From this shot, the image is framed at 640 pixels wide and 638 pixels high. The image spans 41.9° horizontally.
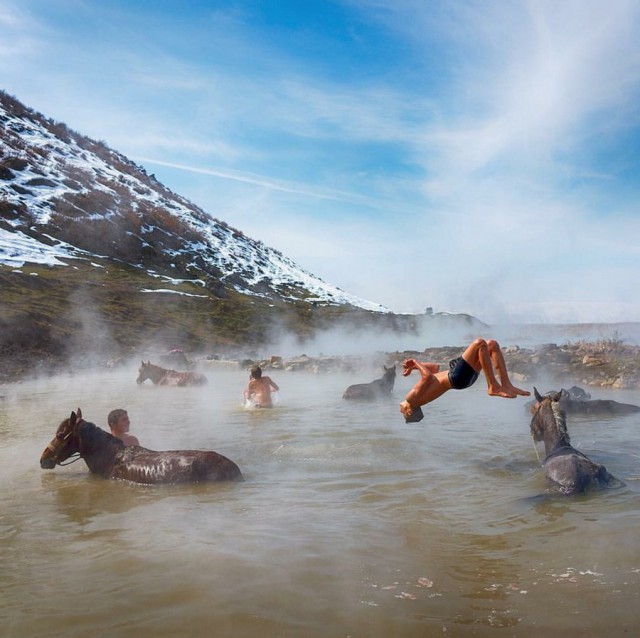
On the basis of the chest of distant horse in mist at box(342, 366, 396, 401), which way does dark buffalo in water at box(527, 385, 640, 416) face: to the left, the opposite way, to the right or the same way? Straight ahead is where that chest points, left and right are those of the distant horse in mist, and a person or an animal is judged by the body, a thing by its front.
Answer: the opposite way

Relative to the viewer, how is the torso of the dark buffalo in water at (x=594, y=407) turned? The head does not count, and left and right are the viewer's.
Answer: facing to the left of the viewer

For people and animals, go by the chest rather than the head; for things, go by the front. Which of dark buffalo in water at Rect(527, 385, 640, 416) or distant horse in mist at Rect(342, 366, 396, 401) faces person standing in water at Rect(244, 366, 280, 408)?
the dark buffalo in water

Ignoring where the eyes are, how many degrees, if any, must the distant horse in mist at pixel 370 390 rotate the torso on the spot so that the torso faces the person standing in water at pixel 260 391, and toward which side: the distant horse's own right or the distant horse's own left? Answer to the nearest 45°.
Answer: approximately 135° to the distant horse's own right

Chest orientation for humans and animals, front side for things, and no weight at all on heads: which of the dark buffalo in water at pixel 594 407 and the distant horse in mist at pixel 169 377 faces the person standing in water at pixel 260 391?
the dark buffalo in water

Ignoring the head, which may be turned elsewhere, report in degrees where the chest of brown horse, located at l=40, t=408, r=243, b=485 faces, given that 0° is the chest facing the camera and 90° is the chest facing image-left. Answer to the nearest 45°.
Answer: approximately 90°

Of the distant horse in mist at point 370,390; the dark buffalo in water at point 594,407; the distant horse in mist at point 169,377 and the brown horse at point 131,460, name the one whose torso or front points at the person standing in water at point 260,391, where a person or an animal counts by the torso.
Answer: the dark buffalo in water

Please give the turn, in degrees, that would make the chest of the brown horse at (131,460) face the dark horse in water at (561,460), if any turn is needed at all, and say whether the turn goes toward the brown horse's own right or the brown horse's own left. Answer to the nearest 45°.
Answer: approximately 135° to the brown horse's own left

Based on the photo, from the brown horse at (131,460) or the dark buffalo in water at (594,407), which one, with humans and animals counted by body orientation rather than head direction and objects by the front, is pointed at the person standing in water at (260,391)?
the dark buffalo in water

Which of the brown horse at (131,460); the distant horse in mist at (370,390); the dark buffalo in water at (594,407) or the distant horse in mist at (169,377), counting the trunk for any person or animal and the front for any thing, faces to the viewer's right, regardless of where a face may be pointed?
the distant horse in mist at (370,390)

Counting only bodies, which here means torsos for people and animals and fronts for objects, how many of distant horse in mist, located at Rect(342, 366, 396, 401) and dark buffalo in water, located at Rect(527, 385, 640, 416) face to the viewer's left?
1

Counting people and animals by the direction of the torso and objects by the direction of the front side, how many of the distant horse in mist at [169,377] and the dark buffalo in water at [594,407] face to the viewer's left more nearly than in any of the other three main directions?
2

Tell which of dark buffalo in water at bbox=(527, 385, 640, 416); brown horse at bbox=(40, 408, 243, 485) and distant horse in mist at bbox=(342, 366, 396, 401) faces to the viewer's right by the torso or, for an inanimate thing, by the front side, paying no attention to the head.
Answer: the distant horse in mist

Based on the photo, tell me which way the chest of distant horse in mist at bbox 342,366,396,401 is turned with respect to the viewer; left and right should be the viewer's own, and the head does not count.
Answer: facing to the right of the viewer

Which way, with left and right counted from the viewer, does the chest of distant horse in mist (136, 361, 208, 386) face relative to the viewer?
facing to the left of the viewer

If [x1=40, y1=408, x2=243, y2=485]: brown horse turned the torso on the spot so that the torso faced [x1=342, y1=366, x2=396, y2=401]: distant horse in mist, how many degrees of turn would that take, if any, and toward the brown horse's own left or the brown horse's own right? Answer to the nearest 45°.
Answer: approximately 135° to the brown horse's own right
